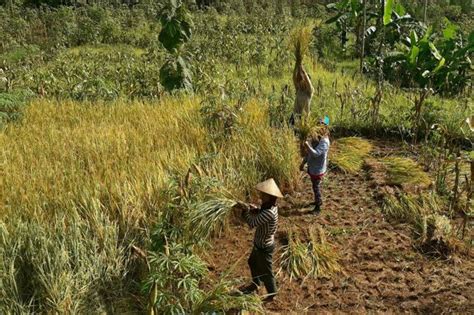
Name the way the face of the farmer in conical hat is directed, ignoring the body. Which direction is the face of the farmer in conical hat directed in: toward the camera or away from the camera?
away from the camera

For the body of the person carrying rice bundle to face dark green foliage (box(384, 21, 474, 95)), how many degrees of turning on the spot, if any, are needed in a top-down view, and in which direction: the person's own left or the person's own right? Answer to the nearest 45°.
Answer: approximately 90° to the person's own right

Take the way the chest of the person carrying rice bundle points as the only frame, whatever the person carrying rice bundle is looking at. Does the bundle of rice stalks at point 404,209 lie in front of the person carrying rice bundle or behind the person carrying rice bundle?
behind

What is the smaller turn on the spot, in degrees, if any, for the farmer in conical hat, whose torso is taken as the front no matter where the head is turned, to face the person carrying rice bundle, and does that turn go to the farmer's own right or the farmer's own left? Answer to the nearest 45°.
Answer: approximately 90° to the farmer's own right

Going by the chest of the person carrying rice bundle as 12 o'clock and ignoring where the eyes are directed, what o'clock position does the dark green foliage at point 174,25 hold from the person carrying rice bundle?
The dark green foliage is roughly at 2 o'clock from the person carrying rice bundle.

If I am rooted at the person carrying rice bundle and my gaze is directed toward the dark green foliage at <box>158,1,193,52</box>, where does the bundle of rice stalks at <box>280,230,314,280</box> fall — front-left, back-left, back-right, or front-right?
back-left

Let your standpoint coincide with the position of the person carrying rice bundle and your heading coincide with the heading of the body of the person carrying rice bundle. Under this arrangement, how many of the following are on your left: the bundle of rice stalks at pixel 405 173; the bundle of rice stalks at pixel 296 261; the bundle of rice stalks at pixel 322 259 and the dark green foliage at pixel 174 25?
2

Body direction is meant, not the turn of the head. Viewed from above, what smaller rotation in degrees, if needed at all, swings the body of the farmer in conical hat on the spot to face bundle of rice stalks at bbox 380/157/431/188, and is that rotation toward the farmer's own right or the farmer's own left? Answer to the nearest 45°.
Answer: approximately 135° to the farmer's own right

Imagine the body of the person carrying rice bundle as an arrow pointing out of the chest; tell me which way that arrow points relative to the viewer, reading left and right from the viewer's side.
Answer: facing to the left of the viewer

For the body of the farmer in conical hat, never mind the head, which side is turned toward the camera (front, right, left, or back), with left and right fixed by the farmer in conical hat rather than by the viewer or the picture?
left

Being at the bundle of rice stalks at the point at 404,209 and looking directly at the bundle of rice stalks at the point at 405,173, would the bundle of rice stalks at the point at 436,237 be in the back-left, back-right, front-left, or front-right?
back-right

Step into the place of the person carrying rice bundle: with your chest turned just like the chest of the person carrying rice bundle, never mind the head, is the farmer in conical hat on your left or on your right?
on your left
